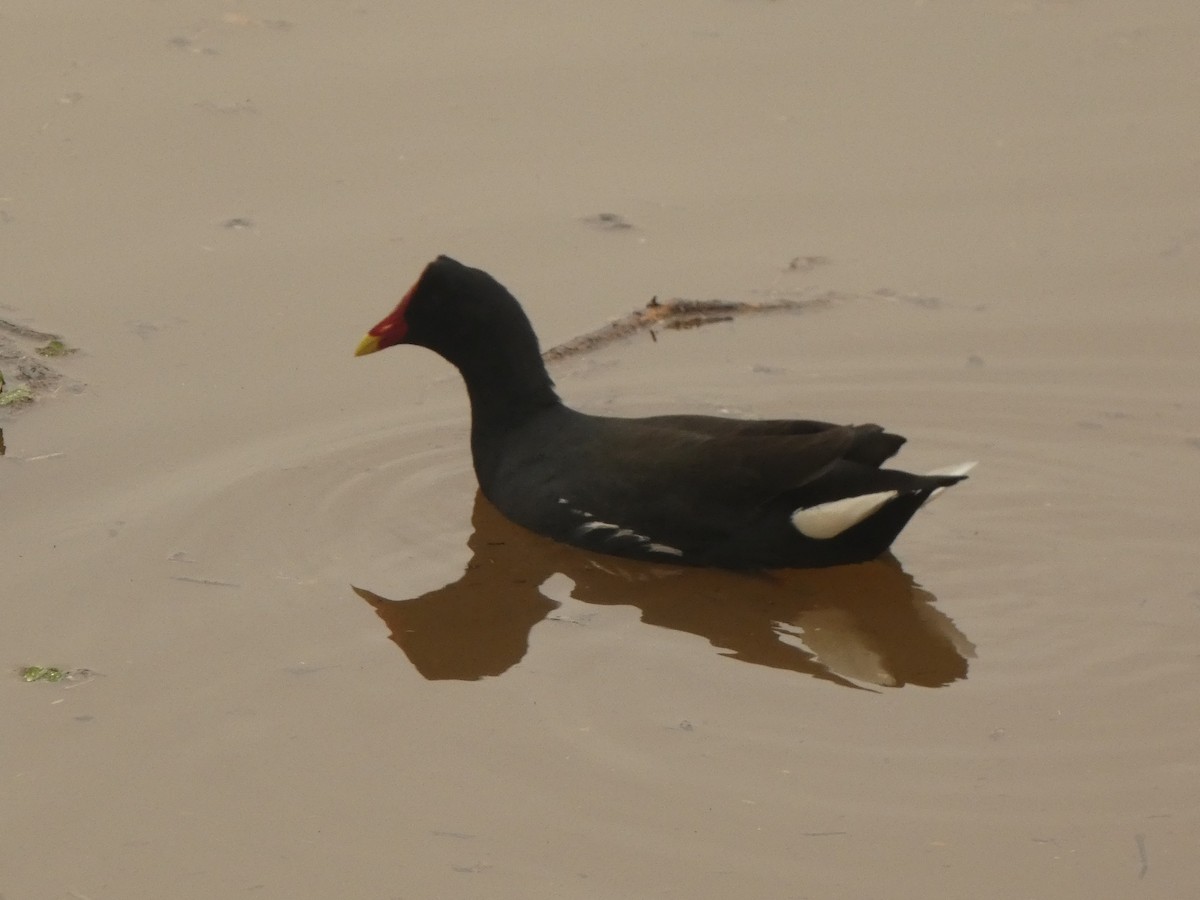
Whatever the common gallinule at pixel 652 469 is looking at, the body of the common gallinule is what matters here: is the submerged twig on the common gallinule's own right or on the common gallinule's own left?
on the common gallinule's own right

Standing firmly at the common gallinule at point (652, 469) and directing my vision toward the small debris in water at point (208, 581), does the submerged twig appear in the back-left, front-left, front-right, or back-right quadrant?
back-right

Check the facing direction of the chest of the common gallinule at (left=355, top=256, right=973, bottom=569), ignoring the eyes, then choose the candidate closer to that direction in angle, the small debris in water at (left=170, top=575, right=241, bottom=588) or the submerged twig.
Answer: the small debris in water

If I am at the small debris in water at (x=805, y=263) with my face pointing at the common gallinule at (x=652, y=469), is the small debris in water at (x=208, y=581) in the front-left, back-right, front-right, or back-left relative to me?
front-right

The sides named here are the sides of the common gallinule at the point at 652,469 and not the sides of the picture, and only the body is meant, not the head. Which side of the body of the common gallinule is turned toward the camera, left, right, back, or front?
left

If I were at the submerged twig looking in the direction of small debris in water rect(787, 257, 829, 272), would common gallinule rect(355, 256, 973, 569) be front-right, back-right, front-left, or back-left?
back-right

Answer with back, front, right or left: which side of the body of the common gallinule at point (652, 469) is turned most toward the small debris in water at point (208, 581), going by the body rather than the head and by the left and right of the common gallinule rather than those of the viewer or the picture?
front

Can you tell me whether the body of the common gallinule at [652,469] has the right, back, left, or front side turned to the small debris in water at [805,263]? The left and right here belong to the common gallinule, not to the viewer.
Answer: right

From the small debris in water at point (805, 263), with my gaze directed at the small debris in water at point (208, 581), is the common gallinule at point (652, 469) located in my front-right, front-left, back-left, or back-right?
front-left
